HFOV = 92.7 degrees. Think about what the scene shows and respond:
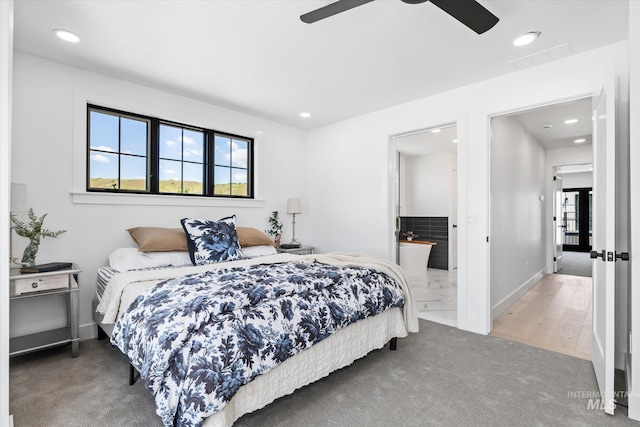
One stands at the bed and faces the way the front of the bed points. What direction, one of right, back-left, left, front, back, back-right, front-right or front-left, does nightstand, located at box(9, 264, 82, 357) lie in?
back

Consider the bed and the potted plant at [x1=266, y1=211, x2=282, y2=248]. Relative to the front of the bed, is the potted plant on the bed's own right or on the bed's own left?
on the bed's own left

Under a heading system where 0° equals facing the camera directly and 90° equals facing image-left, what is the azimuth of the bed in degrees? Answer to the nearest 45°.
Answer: approximately 315°

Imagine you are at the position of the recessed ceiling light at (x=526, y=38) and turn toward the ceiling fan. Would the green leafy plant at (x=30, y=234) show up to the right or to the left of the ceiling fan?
right

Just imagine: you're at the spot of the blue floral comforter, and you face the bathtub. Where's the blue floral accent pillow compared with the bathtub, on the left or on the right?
left

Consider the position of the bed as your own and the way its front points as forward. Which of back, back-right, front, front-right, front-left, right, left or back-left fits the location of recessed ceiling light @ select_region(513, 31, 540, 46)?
front-left

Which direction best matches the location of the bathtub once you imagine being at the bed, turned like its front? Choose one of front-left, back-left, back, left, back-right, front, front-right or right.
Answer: left

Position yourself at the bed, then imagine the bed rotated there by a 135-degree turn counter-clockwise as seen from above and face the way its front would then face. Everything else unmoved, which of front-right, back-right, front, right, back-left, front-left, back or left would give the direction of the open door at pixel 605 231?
right
